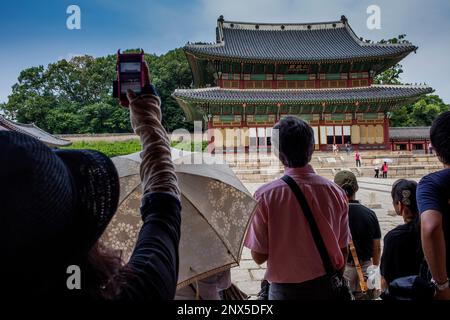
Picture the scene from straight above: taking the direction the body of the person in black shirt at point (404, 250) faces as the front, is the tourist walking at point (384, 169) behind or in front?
in front

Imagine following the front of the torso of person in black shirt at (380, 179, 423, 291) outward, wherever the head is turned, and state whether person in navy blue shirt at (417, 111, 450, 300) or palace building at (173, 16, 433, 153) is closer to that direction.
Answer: the palace building

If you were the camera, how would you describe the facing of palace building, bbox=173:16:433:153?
facing the viewer

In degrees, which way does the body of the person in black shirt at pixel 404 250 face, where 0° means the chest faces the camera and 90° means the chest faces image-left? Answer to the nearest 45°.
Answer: approximately 135°

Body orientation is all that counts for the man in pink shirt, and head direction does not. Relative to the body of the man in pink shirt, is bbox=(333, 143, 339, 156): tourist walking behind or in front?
in front

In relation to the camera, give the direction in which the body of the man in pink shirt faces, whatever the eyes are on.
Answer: away from the camera

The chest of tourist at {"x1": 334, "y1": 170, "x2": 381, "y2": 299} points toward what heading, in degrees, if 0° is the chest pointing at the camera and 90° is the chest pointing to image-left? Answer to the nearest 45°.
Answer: approximately 135°

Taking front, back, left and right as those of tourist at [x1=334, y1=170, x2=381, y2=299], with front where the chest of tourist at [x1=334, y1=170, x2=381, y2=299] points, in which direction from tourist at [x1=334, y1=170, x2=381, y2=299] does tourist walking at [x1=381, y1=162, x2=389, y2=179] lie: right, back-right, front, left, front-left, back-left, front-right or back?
front-right

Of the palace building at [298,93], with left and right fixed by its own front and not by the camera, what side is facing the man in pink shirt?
front

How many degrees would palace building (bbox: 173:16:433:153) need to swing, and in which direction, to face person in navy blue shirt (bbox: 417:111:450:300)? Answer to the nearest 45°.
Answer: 0° — it already faces them

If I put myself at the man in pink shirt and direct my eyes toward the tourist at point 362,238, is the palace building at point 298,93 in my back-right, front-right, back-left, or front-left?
front-left

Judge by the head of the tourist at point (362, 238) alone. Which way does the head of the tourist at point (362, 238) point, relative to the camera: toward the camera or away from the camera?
away from the camera

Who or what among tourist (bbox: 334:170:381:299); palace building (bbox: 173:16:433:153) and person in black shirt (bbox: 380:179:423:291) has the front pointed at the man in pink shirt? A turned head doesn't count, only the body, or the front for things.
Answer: the palace building

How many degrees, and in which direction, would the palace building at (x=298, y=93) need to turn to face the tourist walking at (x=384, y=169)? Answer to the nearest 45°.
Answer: approximately 45° to its left

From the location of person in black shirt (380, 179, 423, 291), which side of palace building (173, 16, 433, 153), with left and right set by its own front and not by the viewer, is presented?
front

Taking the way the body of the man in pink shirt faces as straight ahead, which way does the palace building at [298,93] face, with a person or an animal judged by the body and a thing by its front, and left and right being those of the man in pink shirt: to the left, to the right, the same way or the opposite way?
the opposite way

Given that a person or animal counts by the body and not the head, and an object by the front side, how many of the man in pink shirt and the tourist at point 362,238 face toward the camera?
0

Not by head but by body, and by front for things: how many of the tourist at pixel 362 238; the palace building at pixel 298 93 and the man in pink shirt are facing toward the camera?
1

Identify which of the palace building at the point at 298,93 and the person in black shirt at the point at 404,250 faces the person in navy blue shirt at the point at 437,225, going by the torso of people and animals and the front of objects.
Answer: the palace building
